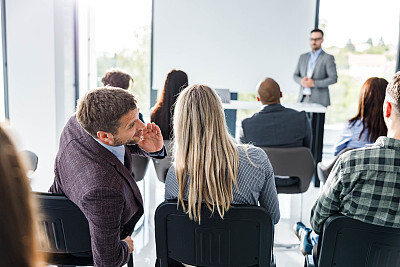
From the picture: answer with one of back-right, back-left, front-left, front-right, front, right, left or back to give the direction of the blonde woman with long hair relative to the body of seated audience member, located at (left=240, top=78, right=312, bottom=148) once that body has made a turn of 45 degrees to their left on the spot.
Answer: back-left

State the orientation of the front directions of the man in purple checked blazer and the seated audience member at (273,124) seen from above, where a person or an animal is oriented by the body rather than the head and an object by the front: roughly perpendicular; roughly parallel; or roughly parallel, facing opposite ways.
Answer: roughly perpendicular

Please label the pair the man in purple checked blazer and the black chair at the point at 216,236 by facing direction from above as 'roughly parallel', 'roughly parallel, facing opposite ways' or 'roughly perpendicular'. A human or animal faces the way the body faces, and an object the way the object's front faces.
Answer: roughly perpendicular

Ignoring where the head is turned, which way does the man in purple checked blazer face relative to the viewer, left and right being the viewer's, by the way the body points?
facing to the right of the viewer

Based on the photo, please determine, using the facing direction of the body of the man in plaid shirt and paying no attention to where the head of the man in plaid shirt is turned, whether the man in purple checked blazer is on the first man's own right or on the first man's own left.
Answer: on the first man's own left

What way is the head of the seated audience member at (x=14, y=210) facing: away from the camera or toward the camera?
away from the camera

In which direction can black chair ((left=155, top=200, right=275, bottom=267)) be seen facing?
away from the camera

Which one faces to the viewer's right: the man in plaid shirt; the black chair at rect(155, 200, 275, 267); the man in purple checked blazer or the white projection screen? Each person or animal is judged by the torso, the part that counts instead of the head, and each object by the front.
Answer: the man in purple checked blazer

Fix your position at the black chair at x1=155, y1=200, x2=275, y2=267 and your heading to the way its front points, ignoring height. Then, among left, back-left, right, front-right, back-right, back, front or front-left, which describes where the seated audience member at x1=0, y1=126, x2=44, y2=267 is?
back

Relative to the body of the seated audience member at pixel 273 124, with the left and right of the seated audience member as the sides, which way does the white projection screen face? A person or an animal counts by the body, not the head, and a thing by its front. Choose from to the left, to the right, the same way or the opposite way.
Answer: the opposite way

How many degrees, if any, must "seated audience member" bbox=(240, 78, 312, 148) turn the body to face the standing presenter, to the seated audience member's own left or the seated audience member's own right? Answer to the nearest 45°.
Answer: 0° — they already face them

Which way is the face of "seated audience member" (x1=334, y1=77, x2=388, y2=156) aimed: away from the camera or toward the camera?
away from the camera

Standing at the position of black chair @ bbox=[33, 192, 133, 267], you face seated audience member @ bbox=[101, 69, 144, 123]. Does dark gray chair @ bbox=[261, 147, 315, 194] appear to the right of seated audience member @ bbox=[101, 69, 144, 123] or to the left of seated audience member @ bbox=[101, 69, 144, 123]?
right

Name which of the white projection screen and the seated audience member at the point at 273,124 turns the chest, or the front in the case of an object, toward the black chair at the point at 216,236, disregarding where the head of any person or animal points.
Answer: the white projection screen
